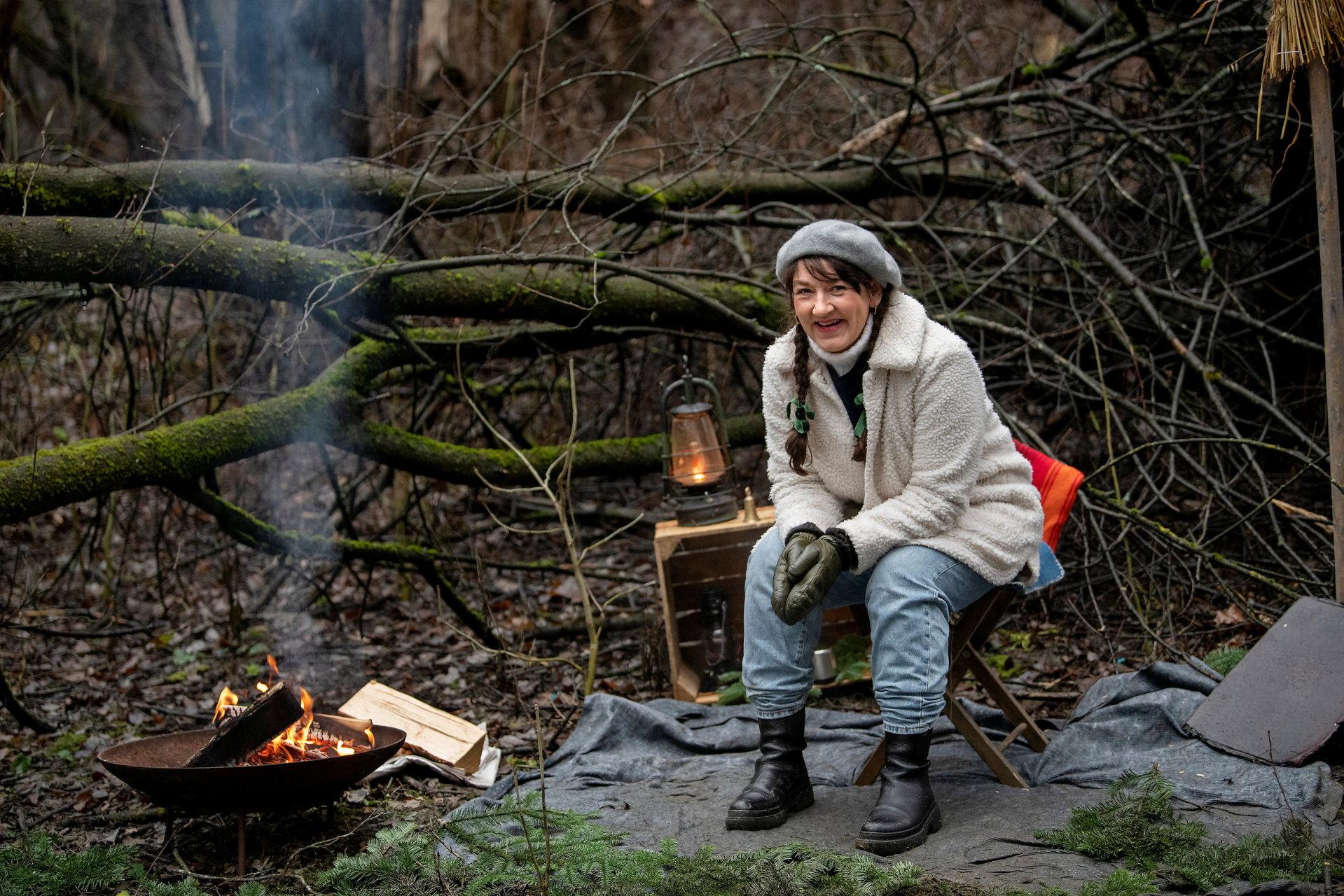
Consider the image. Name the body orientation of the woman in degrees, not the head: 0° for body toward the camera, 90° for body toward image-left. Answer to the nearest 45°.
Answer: approximately 45°

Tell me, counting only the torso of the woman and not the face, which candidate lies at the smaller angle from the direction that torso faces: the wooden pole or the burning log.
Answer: the burning log

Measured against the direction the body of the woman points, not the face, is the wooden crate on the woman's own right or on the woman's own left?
on the woman's own right

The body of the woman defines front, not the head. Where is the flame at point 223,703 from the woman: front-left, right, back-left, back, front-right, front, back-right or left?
front-right

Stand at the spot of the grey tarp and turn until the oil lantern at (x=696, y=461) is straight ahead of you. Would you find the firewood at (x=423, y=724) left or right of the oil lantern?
left
